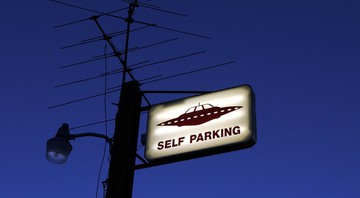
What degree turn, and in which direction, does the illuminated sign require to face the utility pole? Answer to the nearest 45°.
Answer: approximately 45° to its right

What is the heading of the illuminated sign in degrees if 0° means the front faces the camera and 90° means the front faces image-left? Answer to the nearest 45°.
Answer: approximately 45°

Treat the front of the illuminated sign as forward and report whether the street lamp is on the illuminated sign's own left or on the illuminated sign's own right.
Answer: on the illuminated sign's own right
